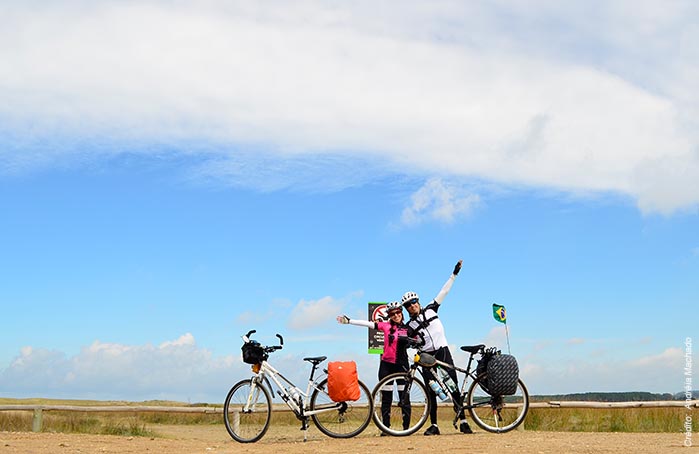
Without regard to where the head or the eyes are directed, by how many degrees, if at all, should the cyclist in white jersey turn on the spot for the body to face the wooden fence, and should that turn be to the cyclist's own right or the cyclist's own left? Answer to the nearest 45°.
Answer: approximately 135° to the cyclist's own right

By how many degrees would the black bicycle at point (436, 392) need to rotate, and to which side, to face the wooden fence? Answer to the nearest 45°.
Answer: approximately 45° to its right

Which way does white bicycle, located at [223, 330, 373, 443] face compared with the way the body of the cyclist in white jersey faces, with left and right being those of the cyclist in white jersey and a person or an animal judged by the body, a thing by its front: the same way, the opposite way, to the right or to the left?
to the right

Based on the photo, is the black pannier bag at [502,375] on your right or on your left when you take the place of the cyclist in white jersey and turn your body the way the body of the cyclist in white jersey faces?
on your left

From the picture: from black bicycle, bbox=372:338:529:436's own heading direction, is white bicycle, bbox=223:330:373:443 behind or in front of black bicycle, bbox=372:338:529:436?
in front

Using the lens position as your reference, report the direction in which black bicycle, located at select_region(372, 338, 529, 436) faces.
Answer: facing to the left of the viewer

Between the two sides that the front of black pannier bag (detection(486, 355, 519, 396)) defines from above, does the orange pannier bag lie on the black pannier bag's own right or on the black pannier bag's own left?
on the black pannier bag's own right

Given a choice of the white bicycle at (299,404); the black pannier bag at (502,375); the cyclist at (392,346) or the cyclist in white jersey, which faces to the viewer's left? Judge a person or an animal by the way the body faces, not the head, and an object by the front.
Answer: the white bicycle

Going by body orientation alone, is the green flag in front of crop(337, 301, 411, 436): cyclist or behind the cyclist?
behind

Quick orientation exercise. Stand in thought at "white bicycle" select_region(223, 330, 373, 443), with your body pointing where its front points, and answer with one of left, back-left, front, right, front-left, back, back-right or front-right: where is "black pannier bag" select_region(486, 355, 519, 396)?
back

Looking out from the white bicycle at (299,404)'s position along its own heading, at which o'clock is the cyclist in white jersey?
The cyclist in white jersey is roughly at 6 o'clock from the white bicycle.
